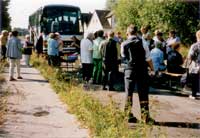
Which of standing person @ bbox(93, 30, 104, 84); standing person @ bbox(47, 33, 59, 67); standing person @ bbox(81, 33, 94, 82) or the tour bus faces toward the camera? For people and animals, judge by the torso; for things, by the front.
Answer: the tour bus

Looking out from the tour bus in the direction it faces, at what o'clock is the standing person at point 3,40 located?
The standing person is roughly at 1 o'clock from the tour bus.

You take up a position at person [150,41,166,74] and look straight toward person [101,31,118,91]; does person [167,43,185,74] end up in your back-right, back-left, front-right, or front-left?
back-left

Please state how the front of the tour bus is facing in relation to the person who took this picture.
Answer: facing the viewer

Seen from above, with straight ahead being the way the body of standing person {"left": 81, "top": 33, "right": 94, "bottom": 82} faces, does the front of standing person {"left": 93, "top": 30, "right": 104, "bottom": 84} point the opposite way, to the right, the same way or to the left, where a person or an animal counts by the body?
the same way
